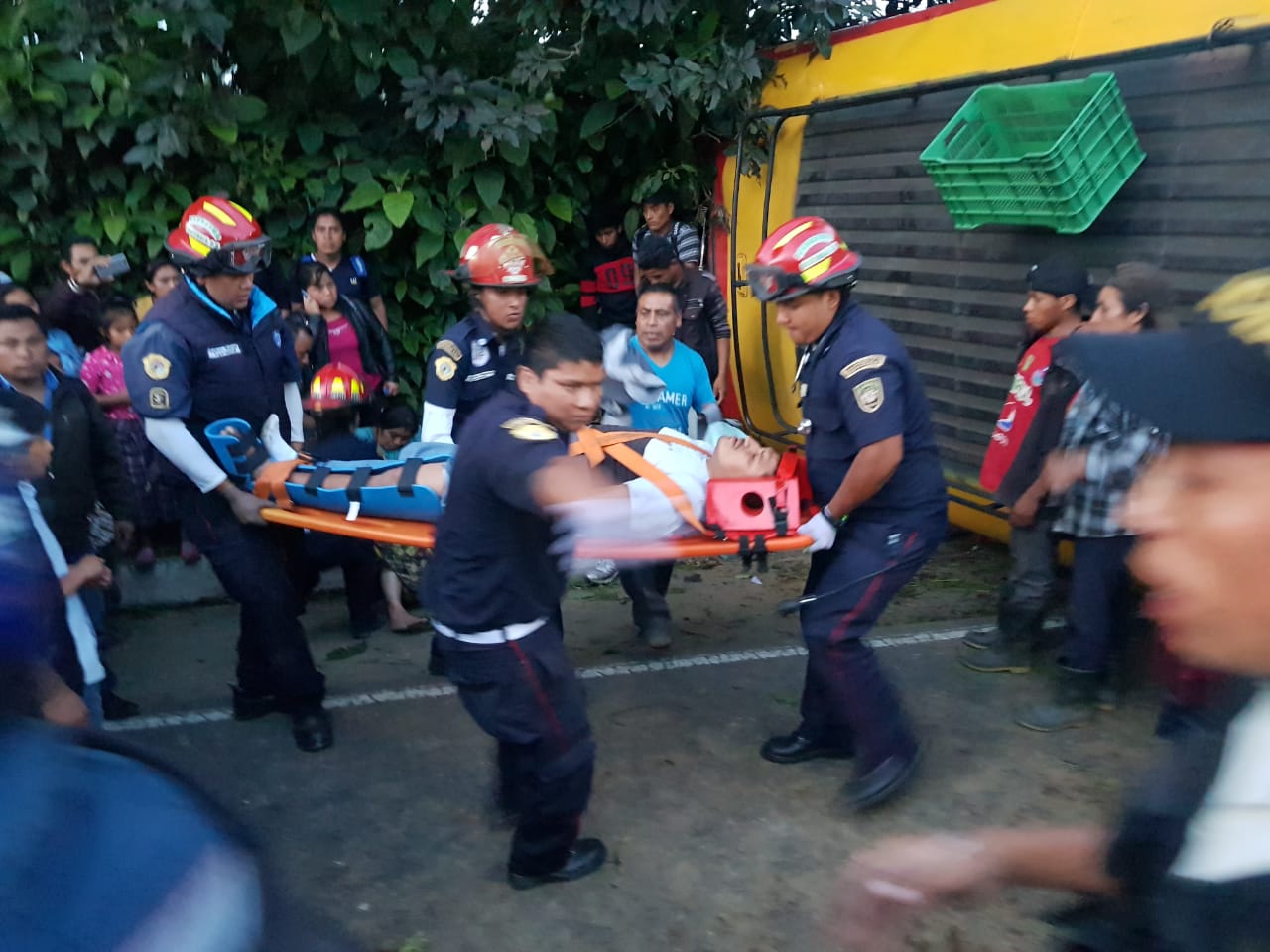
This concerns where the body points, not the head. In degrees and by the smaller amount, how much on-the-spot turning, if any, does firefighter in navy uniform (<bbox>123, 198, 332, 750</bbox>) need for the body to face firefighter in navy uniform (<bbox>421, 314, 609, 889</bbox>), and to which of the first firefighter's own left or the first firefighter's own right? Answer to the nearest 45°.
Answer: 0° — they already face them

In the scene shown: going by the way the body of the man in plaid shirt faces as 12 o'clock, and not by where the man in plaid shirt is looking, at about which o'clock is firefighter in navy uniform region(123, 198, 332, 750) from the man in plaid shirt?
The firefighter in navy uniform is roughly at 11 o'clock from the man in plaid shirt.

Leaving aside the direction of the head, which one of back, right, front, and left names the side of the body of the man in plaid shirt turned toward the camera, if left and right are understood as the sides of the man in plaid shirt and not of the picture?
left

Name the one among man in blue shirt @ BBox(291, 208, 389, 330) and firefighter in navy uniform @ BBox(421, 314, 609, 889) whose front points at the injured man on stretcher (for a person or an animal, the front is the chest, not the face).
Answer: the man in blue shirt

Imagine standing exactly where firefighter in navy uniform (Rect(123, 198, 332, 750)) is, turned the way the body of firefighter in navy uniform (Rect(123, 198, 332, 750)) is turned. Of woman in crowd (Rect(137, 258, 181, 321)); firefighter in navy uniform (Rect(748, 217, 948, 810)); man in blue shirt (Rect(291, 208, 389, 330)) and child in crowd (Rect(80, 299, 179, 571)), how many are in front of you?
1

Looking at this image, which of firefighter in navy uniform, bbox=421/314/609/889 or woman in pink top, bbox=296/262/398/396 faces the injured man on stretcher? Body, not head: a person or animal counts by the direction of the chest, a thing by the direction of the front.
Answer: the woman in pink top

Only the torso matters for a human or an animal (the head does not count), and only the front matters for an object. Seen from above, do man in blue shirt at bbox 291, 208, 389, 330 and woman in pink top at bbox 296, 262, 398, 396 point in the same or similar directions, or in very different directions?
same or similar directions

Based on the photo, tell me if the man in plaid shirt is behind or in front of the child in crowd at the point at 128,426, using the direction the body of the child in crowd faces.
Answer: in front

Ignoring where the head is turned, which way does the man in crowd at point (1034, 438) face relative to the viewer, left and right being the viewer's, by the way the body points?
facing to the left of the viewer

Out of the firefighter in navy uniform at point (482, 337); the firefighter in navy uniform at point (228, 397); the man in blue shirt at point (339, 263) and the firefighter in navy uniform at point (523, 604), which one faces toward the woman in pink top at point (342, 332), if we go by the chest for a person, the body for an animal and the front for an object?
the man in blue shirt

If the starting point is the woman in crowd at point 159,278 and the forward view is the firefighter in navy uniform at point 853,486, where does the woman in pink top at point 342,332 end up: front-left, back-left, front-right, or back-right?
front-left

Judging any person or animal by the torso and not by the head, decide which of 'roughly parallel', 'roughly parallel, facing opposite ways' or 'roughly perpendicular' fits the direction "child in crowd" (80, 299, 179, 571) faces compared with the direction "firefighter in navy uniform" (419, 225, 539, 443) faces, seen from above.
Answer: roughly parallel

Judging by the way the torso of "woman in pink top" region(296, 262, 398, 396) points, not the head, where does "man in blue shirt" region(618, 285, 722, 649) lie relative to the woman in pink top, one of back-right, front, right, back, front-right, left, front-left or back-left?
front-left

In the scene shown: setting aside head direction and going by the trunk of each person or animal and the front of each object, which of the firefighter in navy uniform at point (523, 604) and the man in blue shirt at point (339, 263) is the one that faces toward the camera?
the man in blue shirt

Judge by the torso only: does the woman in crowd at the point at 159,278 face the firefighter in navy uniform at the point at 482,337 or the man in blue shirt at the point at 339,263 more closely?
the firefighter in navy uniform
